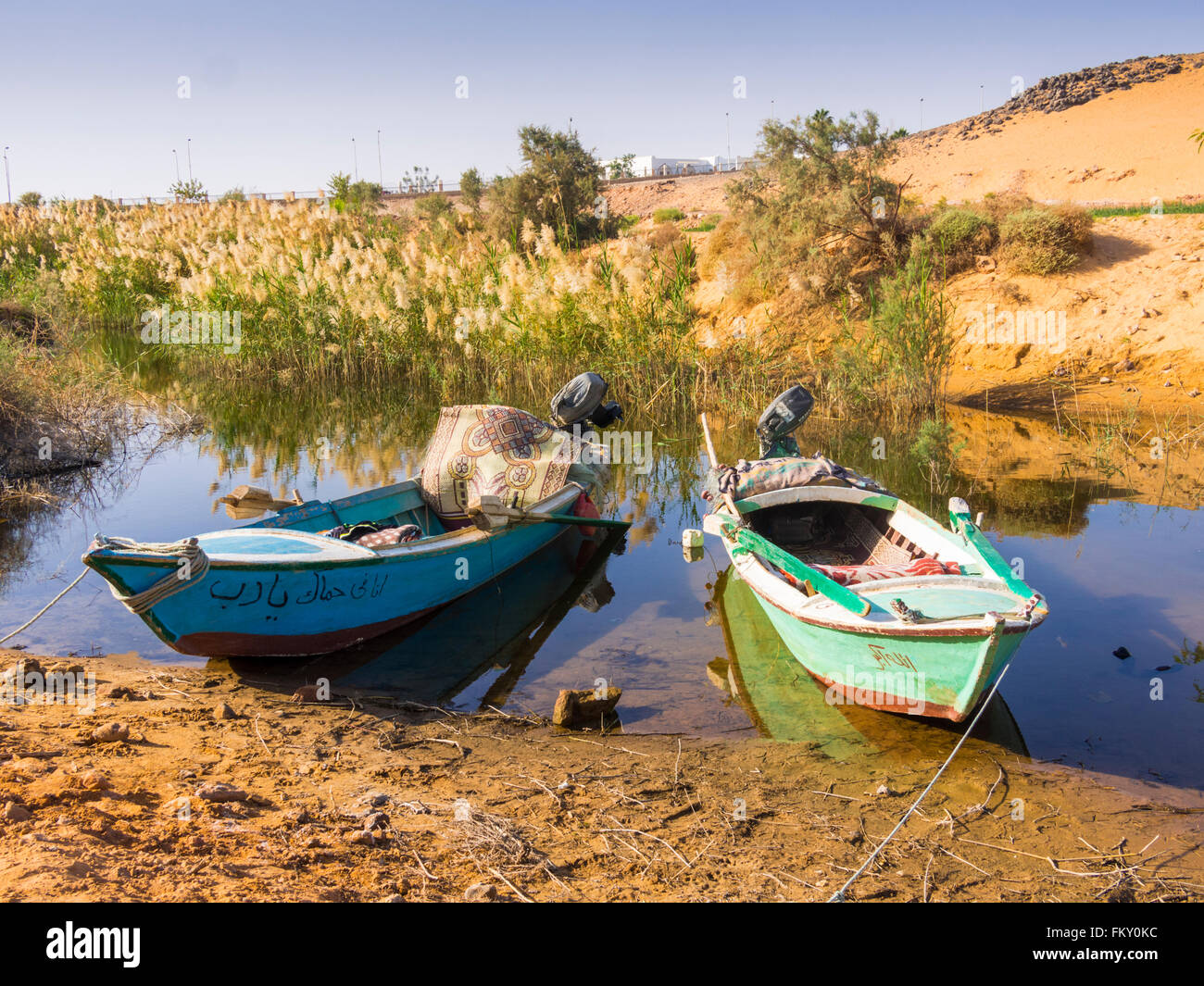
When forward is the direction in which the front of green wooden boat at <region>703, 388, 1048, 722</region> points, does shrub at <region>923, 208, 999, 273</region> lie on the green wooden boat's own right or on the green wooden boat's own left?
on the green wooden boat's own left

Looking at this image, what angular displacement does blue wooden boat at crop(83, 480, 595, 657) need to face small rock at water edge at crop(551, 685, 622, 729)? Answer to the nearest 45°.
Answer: approximately 90° to its left

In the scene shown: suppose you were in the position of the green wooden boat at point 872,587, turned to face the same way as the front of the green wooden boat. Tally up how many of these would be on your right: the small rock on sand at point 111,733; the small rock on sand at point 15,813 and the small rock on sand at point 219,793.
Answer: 3

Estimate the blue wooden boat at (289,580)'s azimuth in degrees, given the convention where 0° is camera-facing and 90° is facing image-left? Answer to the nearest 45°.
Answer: approximately 45°

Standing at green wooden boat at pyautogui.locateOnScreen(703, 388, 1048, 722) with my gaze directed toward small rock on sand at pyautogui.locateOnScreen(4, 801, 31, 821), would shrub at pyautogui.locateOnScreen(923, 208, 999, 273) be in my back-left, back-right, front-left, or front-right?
back-right

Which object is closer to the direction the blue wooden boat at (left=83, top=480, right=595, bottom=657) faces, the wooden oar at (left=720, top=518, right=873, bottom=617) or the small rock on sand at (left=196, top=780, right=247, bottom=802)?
the small rock on sand

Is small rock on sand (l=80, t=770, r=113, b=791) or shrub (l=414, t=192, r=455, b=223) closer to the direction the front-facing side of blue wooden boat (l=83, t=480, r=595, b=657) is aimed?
the small rock on sand

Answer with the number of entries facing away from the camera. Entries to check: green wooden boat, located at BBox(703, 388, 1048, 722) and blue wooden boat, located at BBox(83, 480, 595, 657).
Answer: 0

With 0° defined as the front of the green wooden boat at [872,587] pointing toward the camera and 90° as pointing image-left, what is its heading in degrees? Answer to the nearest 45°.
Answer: approximately 315°

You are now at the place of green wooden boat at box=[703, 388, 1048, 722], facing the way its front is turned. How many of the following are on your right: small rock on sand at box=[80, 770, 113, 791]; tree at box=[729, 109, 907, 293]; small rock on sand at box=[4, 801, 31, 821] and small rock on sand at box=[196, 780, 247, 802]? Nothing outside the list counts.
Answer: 3

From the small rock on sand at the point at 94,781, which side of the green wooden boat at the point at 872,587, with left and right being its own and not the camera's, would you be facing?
right

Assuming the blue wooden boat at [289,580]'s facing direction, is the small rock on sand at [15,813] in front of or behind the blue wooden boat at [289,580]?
in front

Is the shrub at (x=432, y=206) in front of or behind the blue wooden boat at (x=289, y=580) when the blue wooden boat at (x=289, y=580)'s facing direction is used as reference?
behind
